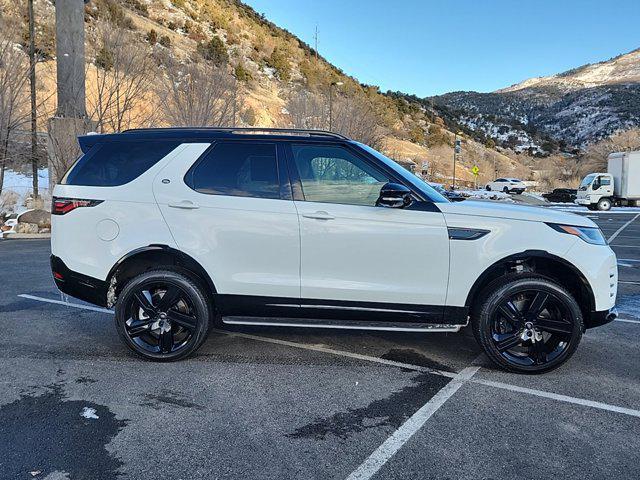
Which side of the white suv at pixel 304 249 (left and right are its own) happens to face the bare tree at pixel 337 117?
left

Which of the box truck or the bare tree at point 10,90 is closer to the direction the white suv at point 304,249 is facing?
the box truck

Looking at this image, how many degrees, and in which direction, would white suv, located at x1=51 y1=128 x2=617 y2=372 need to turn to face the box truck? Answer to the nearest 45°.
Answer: approximately 45° to its left

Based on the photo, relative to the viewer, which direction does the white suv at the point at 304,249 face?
to the viewer's right

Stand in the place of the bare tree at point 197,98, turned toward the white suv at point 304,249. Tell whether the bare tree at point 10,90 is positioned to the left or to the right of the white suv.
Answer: right

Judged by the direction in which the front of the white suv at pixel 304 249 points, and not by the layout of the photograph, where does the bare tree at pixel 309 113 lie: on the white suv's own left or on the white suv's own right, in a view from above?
on the white suv's own left

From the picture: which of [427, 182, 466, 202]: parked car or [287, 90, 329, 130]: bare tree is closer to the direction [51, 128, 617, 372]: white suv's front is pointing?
the parked car

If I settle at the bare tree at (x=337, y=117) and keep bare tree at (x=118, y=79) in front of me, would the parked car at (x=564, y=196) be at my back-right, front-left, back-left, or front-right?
back-left

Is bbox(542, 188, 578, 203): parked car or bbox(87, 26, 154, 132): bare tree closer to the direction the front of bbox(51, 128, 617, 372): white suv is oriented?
the parked car

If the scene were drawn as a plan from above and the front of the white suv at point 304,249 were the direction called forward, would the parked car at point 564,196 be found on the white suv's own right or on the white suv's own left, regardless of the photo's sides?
on the white suv's own left

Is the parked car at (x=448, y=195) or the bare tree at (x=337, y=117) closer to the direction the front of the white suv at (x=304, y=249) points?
the parked car

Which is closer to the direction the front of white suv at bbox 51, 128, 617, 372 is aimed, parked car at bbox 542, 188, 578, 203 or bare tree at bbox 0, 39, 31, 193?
the parked car
